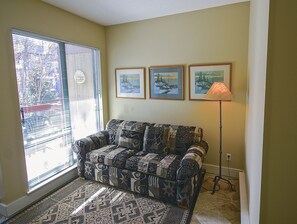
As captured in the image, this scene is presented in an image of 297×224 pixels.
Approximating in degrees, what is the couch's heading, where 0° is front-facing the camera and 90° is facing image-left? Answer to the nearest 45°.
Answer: approximately 45°
